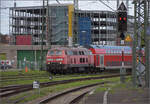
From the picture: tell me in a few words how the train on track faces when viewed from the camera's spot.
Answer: facing the viewer and to the left of the viewer

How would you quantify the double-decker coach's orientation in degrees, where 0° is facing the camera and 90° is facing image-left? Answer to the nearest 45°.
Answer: approximately 90°
